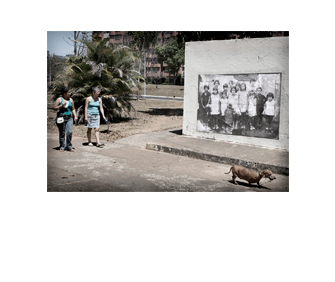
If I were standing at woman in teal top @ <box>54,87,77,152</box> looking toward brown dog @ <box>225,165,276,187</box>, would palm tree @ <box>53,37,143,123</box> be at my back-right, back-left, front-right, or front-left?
back-left

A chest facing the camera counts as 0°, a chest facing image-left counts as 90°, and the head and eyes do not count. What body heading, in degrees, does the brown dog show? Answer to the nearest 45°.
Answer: approximately 270°

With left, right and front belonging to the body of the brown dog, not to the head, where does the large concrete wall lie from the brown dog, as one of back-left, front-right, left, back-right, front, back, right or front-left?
left

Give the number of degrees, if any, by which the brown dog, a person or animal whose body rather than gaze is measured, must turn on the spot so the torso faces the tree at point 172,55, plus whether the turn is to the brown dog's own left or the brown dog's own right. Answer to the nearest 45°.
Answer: approximately 90° to the brown dog's own left

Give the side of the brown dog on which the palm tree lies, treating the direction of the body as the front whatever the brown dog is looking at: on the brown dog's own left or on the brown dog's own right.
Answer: on the brown dog's own left
